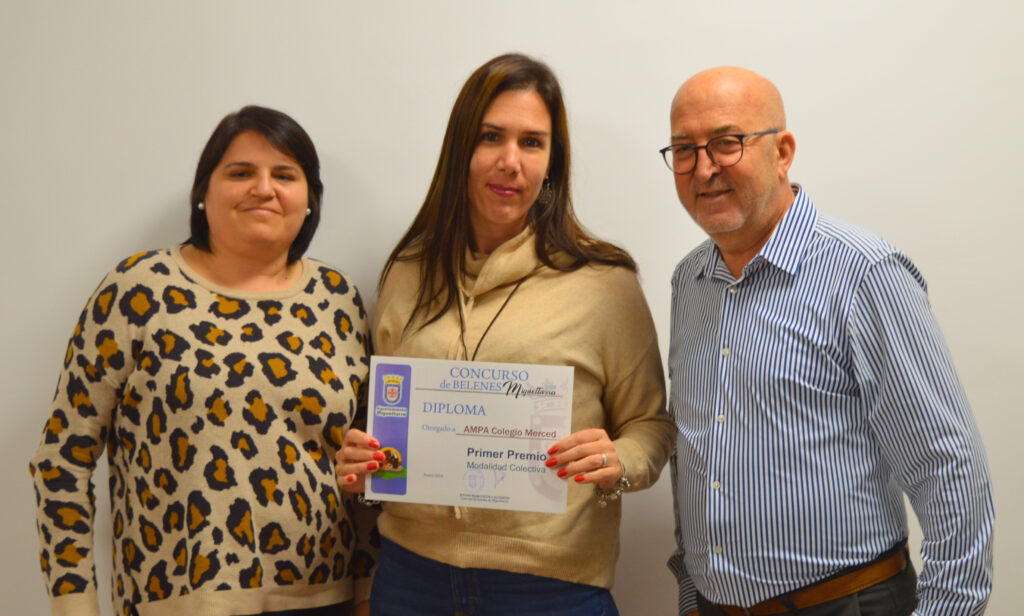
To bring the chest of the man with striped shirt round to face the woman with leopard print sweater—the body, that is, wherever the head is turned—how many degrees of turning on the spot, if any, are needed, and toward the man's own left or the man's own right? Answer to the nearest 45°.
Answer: approximately 45° to the man's own right

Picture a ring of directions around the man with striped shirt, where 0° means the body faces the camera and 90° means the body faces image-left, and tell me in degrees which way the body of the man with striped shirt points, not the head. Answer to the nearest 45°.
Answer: approximately 45°

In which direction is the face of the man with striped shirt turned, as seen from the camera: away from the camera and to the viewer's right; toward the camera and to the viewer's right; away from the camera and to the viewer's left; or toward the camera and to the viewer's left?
toward the camera and to the viewer's left
